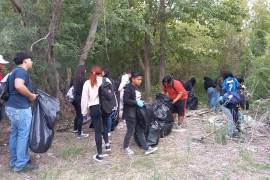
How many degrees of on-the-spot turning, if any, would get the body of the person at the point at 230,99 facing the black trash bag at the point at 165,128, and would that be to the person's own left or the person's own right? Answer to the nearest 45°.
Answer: approximately 90° to the person's own left

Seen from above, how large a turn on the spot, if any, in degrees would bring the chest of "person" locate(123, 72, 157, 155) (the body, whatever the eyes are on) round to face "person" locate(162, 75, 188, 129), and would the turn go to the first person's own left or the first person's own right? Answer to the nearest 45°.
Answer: approximately 45° to the first person's own left

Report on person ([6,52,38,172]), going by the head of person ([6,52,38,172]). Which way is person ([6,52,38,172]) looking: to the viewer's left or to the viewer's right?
to the viewer's right

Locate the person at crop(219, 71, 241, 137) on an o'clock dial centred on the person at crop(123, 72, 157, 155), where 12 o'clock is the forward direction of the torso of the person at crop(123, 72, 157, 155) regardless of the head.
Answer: the person at crop(219, 71, 241, 137) is roughly at 11 o'clock from the person at crop(123, 72, 157, 155).

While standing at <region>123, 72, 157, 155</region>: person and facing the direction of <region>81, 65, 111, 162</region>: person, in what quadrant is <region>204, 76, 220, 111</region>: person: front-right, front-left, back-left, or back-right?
back-right

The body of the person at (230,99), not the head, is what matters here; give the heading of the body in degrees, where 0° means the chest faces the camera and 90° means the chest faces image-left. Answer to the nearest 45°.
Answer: approximately 180°

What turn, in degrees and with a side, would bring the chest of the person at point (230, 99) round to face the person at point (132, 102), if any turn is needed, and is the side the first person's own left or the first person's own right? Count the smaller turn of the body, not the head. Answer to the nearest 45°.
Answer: approximately 135° to the first person's own left

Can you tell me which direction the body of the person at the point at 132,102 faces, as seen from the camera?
to the viewer's right

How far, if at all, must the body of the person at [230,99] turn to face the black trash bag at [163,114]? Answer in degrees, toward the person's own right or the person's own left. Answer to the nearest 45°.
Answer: approximately 90° to the person's own left

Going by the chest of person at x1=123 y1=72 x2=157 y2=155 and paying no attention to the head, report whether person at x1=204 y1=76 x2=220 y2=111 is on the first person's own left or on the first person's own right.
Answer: on the first person's own left

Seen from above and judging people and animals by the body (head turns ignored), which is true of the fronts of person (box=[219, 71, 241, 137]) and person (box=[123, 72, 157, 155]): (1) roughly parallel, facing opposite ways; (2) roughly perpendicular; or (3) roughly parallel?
roughly perpendicular

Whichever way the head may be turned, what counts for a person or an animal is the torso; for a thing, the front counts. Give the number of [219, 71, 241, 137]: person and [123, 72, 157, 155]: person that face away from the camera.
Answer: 1

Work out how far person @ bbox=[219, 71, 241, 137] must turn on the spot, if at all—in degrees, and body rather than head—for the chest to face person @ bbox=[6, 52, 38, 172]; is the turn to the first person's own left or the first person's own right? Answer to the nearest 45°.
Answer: approximately 135° to the first person's own left
